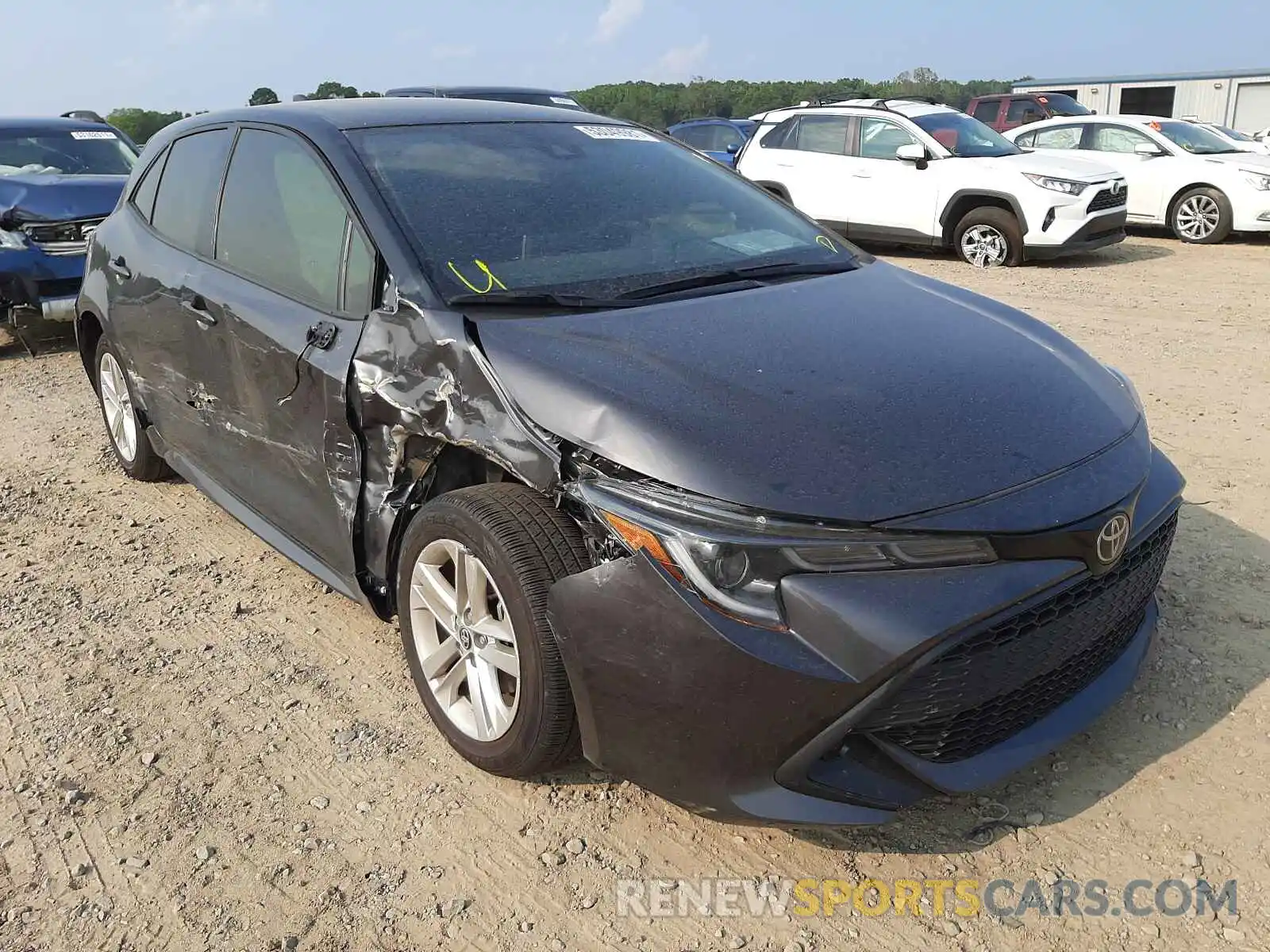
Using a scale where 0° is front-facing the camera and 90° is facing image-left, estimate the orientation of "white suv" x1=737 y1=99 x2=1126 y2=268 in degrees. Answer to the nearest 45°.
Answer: approximately 315°

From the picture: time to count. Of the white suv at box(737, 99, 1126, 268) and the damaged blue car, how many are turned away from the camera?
0

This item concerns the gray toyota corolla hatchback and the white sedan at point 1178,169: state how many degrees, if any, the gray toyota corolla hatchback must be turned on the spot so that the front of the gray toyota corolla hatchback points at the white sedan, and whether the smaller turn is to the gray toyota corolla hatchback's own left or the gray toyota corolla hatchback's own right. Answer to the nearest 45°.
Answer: approximately 90° to the gray toyota corolla hatchback's own left

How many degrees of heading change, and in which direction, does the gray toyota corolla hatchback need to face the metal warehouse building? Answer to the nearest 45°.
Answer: approximately 90° to its left

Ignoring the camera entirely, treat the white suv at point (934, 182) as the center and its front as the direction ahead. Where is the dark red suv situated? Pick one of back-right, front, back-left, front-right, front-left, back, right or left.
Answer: back-left

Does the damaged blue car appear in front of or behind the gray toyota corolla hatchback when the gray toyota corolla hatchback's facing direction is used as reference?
behind

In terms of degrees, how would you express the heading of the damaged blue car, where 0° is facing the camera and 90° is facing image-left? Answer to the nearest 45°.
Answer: approximately 0°

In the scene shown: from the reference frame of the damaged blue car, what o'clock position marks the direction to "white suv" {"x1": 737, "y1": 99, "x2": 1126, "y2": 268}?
The white suv is roughly at 9 o'clock from the damaged blue car.
